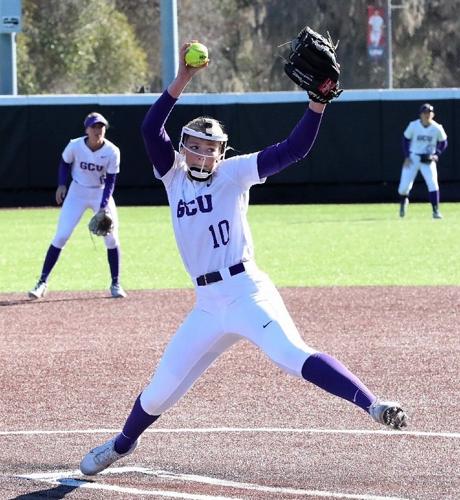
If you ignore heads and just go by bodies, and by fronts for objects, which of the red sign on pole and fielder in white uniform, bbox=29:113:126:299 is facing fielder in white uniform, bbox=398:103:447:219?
the red sign on pole

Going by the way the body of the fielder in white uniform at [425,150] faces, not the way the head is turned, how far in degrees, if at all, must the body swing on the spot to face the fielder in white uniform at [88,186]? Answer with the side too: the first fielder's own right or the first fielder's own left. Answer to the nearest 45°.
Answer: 0° — they already face them

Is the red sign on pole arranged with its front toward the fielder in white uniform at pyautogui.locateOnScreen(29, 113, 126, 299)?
yes

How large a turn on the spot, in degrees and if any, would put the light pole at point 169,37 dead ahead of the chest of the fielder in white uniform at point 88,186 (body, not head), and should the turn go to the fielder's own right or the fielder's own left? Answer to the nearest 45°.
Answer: approximately 180°

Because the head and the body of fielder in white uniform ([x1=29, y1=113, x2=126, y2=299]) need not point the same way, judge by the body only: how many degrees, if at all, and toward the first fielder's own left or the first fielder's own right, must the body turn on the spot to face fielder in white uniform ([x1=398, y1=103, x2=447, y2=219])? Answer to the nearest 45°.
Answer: approximately 135° to the first fielder's own left

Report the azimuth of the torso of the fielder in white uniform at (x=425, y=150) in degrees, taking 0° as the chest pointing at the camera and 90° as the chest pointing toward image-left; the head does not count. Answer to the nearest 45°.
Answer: approximately 0°

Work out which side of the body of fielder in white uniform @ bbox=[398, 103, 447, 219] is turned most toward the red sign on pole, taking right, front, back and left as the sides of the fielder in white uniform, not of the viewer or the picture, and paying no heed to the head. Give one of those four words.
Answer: back

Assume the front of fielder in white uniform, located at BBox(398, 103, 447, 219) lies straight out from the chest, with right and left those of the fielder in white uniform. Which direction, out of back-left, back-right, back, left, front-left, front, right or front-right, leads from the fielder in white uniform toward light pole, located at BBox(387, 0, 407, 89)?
back

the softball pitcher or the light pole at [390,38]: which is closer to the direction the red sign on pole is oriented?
the softball pitcher

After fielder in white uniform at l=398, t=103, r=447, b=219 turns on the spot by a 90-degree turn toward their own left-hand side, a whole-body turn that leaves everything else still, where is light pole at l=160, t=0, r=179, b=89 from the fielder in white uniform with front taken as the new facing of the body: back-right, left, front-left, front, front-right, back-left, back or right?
back-left

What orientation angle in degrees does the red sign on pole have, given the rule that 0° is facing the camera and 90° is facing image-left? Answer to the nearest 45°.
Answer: approximately 0°
